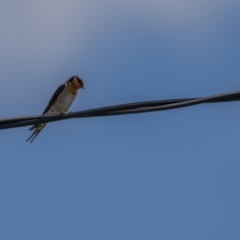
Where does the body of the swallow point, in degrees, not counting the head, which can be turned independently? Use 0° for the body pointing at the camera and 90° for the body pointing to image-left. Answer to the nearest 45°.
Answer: approximately 315°
